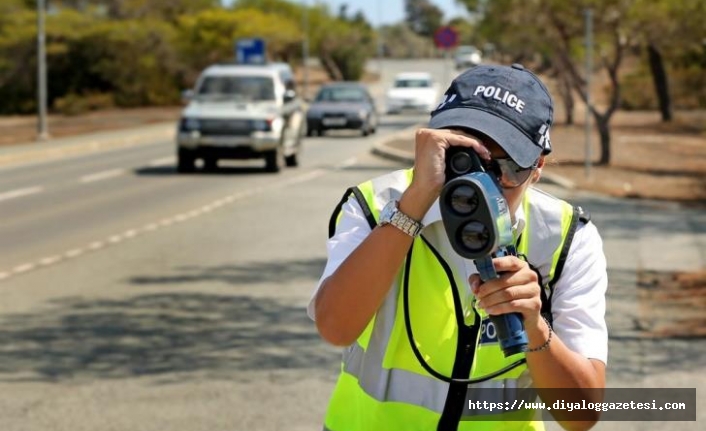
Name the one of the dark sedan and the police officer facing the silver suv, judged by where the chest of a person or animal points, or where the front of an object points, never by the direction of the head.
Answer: the dark sedan

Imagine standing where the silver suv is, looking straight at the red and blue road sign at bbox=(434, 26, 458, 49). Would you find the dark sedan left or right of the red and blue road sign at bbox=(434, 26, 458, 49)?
left

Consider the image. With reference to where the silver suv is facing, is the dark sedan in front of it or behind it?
behind

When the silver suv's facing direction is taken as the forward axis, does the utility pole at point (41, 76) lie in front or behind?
behind

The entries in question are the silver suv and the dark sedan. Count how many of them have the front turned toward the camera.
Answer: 2

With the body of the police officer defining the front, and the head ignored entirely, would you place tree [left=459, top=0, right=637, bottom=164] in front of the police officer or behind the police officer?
behind

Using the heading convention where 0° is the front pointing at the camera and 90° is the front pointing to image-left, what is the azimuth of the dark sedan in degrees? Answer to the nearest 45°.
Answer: approximately 0°

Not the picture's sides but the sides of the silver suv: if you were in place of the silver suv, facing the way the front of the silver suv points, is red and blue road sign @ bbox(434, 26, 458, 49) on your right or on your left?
on your left

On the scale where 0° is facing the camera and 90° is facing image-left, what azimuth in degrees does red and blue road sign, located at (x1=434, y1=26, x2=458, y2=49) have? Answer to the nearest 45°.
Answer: approximately 0°

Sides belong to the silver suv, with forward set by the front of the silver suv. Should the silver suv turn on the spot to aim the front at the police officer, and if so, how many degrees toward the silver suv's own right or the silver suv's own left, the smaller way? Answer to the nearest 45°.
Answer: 0° — it already faces them
